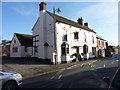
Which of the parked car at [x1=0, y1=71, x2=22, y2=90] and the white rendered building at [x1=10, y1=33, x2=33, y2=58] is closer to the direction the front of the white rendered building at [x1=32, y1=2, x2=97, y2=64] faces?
the parked car

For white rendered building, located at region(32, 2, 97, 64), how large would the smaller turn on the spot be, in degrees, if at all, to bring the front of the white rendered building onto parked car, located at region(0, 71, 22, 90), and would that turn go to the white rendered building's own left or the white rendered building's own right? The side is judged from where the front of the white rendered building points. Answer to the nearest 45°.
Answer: approximately 45° to the white rendered building's own right
